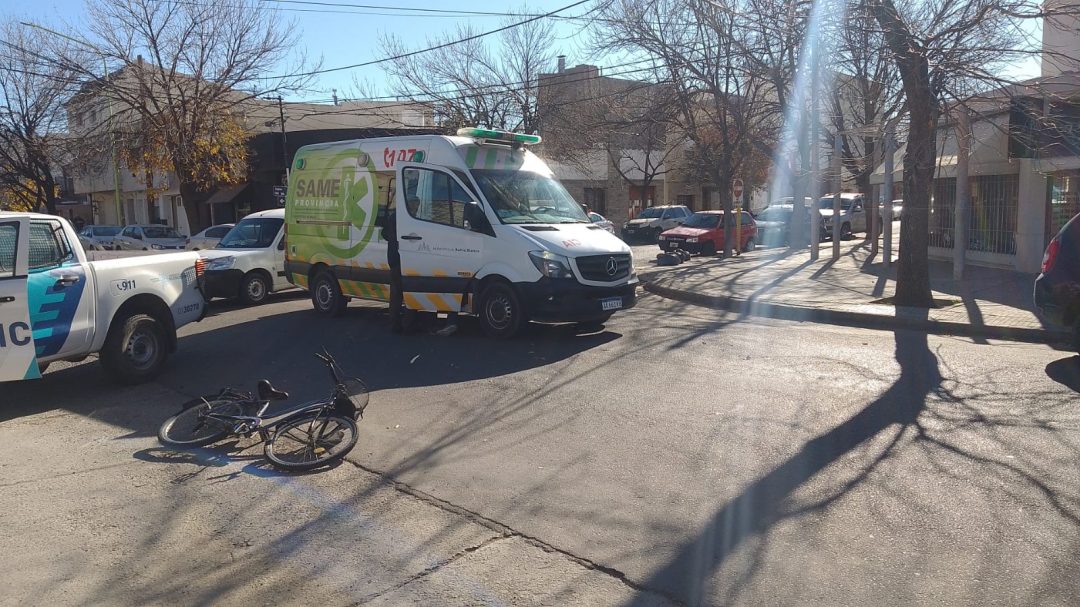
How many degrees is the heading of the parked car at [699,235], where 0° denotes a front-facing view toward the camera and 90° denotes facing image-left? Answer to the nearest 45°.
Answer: approximately 45°

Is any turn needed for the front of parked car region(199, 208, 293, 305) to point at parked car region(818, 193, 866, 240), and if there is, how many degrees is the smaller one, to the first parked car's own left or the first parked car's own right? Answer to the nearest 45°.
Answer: approximately 180°

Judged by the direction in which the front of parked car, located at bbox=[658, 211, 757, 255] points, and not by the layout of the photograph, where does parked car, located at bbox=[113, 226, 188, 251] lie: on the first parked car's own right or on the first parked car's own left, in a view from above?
on the first parked car's own right

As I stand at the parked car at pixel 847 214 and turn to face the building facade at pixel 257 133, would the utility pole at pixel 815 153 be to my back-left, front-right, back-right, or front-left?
front-left

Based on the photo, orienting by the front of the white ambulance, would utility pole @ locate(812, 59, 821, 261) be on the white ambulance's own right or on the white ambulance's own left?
on the white ambulance's own left

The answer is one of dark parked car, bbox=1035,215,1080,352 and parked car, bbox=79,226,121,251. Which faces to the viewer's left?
the parked car

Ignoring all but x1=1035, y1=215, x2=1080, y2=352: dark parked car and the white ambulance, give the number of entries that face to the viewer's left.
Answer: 0

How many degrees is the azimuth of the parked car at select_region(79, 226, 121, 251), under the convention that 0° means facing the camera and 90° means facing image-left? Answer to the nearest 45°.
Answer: approximately 90°

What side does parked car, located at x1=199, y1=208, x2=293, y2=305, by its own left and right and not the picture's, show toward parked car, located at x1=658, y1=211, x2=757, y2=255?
back

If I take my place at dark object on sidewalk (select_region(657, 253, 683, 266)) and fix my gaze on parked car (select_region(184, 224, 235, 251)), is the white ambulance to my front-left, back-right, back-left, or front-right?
front-left

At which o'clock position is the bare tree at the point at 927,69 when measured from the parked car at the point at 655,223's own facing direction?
The bare tree is roughly at 10 o'clock from the parked car.
